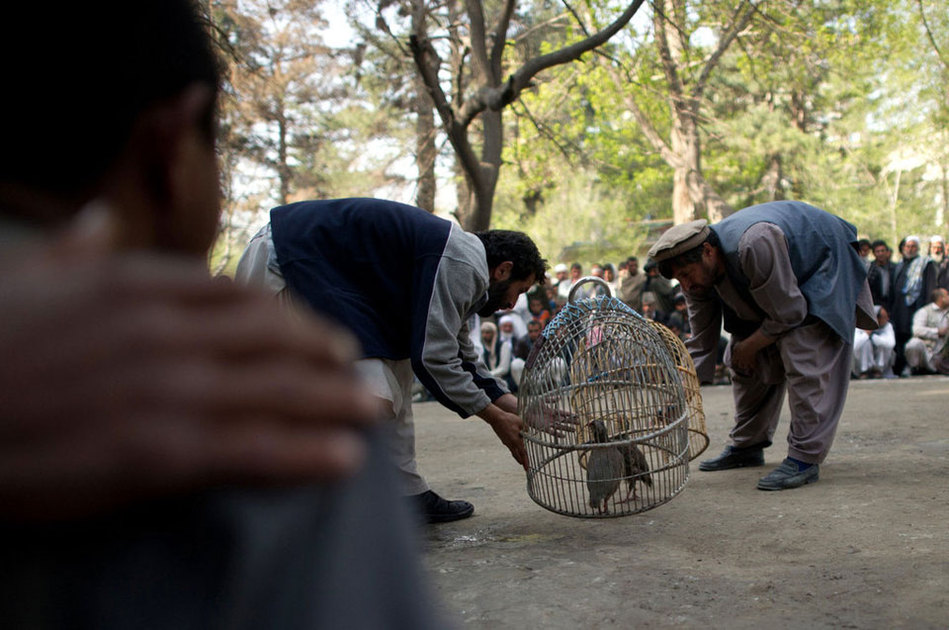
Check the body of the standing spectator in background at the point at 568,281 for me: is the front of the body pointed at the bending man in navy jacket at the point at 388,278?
yes

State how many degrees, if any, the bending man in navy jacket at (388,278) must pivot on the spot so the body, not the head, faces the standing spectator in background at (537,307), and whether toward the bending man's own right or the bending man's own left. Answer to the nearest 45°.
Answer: approximately 90° to the bending man's own left

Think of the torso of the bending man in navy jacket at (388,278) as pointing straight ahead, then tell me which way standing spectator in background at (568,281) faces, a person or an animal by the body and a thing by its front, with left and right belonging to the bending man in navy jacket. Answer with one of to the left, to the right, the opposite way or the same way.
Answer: to the right

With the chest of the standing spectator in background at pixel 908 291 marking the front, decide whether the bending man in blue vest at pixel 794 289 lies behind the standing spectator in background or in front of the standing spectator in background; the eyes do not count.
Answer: in front

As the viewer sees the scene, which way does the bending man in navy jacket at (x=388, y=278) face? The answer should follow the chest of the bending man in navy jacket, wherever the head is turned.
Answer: to the viewer's right

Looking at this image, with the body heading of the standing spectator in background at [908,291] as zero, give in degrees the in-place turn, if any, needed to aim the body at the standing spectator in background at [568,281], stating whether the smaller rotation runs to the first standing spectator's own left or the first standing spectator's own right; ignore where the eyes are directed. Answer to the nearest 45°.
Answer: approximately 90° to the first standing spectator's own right

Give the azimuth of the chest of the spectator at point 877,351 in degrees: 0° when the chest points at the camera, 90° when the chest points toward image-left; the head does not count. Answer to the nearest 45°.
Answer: approximately 0°

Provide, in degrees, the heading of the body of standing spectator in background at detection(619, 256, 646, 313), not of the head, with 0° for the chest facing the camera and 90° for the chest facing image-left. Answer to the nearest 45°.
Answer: approximately 0°

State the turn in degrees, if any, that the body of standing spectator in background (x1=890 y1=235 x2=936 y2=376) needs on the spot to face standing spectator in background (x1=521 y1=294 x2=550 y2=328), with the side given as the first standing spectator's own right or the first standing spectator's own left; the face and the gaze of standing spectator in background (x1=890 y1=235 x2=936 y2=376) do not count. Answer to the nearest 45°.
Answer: approximately 90° to the first standing spectator's own right
